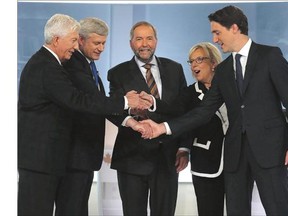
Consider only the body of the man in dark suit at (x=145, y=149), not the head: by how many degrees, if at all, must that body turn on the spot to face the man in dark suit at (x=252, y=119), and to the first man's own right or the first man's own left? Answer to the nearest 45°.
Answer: approximately 45° to the first man's own left

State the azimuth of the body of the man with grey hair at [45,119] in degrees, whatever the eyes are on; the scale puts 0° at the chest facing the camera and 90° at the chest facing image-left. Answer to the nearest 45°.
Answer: approximately 270°

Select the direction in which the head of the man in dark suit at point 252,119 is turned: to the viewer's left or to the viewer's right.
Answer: to the viewer's left

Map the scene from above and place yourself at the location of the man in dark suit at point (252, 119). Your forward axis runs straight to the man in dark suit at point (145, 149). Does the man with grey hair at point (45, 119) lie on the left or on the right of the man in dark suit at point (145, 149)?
left

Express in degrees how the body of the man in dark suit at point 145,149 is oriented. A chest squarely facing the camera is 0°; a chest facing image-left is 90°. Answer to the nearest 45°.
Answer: approximately 0°

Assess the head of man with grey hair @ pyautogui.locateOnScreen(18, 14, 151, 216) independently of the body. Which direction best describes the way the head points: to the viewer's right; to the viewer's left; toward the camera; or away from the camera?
to the viewer's right

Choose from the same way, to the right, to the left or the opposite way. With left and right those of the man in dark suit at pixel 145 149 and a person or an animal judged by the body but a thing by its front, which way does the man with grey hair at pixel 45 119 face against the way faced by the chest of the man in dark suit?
to the left
